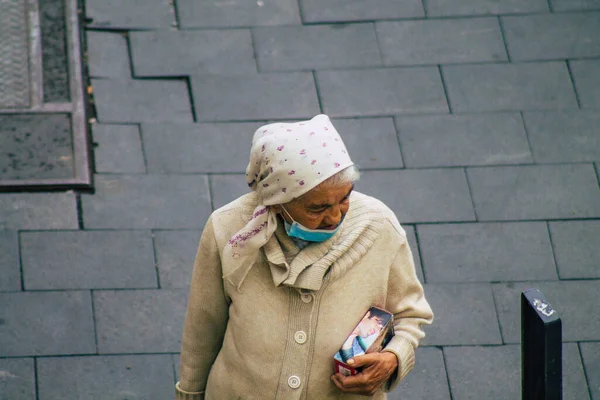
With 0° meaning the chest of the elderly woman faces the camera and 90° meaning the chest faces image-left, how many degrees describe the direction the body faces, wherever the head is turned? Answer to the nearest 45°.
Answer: approximately 0°

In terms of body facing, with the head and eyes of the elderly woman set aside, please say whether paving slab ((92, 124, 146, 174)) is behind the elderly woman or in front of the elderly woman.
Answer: behind

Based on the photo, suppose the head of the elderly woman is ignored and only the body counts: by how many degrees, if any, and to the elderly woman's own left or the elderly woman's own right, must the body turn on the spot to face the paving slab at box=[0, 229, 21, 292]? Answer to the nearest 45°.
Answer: approximately 135° to the elderly woman's own right

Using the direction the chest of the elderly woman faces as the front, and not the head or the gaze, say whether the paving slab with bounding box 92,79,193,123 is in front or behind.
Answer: behind

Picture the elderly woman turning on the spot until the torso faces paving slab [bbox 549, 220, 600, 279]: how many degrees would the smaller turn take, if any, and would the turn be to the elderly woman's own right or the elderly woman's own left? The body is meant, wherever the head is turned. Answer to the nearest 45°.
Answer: approximately 135° to the elderly woman's own left

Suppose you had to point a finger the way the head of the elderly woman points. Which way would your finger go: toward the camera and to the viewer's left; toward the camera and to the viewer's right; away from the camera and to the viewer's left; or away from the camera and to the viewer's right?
toward the camera and to the viewer's right
